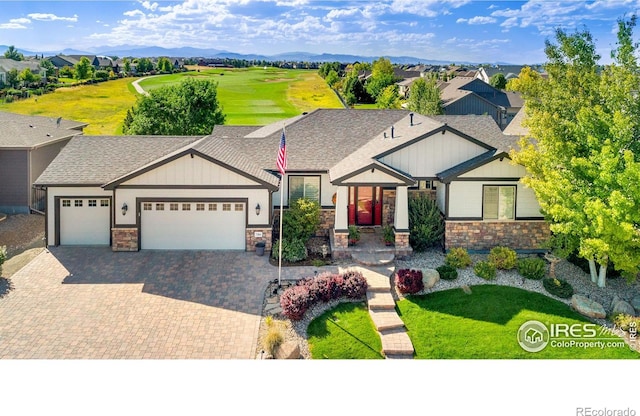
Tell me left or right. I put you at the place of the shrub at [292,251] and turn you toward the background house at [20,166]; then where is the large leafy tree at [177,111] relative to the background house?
right

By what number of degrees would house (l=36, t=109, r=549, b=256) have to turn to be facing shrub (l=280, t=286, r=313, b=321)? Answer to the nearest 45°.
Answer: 0° — it already faces it

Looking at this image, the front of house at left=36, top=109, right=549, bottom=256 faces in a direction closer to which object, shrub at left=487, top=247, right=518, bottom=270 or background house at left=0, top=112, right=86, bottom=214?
the shrub

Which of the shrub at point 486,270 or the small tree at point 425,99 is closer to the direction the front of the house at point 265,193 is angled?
the shrub

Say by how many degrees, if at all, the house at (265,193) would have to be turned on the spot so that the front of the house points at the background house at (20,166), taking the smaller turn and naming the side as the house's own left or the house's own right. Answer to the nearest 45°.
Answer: approximately 135° to the house's own right

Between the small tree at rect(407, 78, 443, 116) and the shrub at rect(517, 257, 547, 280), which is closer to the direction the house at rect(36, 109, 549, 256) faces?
the shrub

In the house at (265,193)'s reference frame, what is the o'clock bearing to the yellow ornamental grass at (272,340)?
The yellow ornamental grass is roughly at 12 o'clock from the house.

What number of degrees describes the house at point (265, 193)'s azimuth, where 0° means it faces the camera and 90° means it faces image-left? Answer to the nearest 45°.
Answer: approximately 0°
